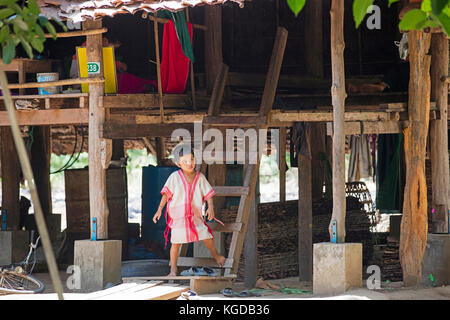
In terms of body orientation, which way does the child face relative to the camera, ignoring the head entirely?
toward the camera

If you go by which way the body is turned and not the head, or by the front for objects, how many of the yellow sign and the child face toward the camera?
2

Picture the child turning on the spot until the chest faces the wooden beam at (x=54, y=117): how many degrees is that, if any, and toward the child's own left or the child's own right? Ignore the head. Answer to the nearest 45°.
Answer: approximately 135° to the child's own right

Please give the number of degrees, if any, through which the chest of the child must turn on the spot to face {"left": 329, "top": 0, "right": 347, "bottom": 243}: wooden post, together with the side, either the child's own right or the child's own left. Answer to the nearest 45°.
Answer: approximately 90° to the child's own left

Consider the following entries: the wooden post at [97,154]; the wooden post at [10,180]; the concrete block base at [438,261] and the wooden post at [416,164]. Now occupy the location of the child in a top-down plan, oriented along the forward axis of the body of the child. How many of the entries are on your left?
2

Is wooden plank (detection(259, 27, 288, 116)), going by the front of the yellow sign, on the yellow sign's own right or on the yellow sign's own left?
on the yellow sign's own left

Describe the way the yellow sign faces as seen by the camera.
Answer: facing the viewer

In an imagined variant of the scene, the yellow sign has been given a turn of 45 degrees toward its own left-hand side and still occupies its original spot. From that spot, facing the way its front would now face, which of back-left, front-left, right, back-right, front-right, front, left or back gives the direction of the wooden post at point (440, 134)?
front-left
